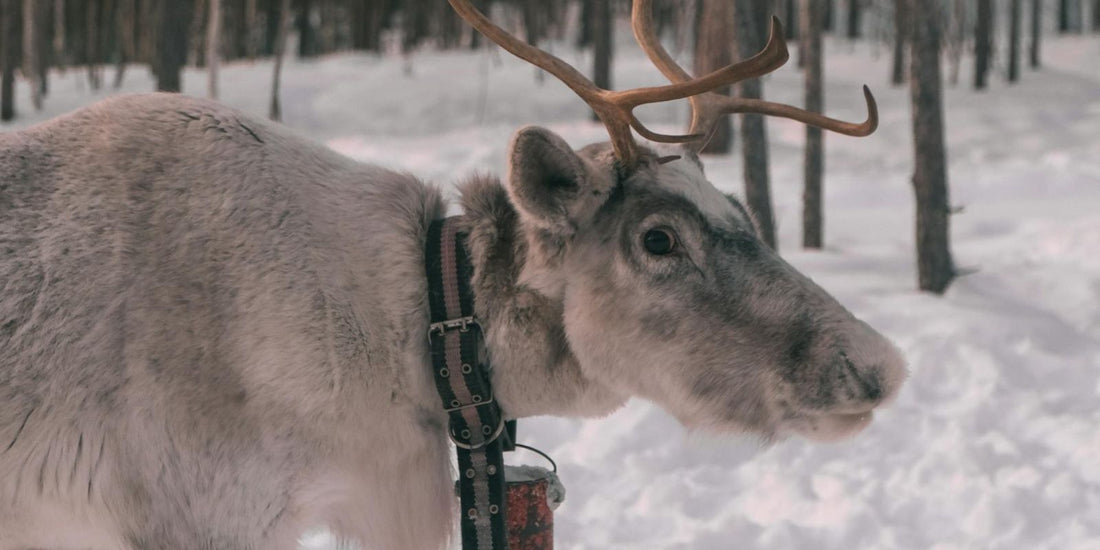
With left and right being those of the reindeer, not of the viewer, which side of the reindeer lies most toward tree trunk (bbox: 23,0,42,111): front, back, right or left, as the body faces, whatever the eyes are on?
left

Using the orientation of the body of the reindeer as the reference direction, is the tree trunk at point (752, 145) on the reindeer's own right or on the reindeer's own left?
on the reindeer's own left

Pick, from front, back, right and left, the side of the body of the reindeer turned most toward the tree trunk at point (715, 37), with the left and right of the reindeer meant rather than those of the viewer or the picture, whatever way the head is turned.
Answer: left

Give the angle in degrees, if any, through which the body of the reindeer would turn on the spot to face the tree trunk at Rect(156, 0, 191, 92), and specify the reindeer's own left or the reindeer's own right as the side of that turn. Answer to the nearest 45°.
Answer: approximately 90° to the reindeer's own left

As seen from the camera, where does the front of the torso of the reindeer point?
to the viewer's right

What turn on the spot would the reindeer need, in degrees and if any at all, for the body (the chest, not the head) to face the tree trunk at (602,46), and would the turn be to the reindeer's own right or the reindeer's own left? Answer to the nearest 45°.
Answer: approximately 90° to the reindeer's own left
